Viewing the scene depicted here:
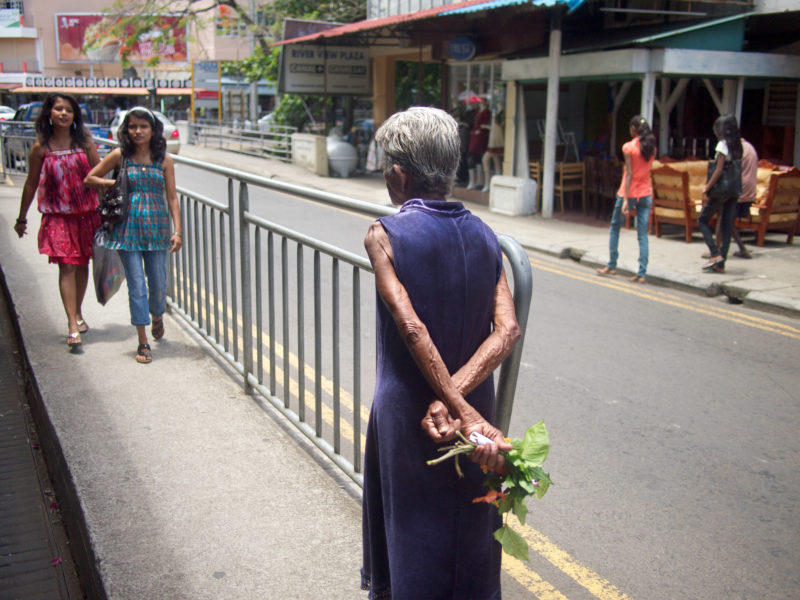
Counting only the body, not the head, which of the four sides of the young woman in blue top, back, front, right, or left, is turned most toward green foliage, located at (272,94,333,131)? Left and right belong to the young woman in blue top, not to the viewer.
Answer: back

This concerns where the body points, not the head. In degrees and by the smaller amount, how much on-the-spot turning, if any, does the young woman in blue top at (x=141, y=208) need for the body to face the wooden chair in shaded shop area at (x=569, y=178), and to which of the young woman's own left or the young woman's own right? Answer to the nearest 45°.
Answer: approximately 135° to the young woman's own left

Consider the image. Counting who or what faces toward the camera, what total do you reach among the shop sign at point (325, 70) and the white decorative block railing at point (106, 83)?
2

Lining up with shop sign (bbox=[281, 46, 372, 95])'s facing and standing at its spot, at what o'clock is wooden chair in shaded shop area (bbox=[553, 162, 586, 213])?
The wooden chair in shaded shop area is roughly at 11 o'clock from the shop sign.

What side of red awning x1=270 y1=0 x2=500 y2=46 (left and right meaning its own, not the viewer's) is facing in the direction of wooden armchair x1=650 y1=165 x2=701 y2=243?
left

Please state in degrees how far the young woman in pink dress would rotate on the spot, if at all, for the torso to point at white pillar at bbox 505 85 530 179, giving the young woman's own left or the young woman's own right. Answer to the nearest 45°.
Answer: approximately 135° to the young woman's own left

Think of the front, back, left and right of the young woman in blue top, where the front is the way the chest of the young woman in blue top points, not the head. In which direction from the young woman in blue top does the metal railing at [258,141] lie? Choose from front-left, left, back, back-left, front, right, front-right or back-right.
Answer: back

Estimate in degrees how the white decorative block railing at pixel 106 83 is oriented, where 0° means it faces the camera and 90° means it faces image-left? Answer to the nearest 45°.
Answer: approximately 0°

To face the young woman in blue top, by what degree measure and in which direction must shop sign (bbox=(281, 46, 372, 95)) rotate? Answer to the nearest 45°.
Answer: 0° — it already faces them

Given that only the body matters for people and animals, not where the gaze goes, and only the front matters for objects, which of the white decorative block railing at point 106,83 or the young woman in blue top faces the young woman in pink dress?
the white decorative block railing
